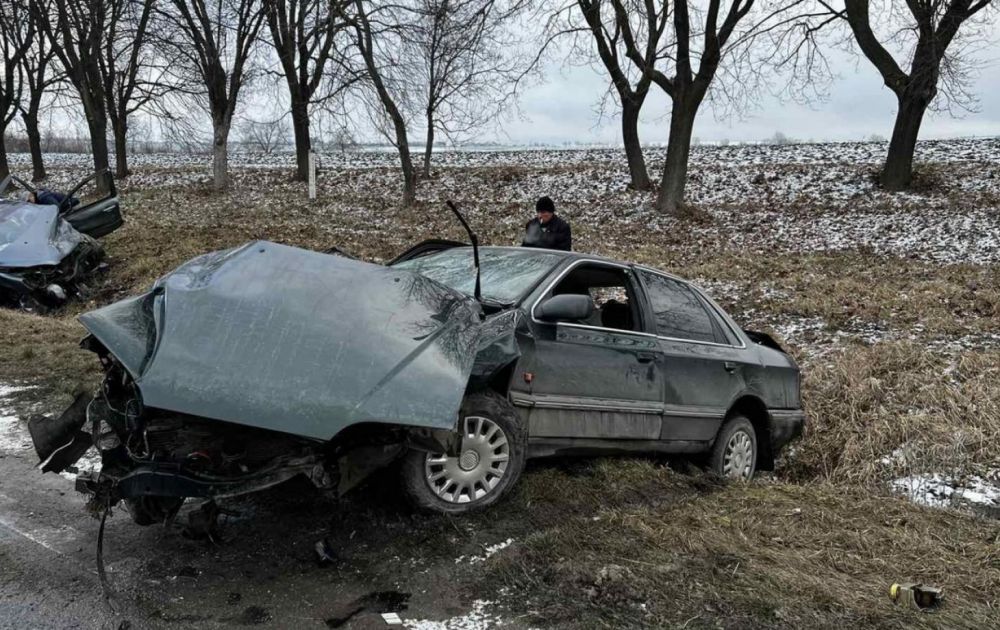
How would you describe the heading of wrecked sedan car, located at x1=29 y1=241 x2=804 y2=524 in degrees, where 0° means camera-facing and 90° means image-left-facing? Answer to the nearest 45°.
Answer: approximately 45°

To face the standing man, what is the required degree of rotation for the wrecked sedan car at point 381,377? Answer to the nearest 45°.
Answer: approximately 135° to its right

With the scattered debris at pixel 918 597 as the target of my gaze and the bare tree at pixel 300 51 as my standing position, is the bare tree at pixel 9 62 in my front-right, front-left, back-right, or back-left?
back-right

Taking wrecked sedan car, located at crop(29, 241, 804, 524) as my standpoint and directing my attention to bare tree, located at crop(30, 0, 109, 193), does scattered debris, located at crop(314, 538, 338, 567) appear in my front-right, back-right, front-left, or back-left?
back-left

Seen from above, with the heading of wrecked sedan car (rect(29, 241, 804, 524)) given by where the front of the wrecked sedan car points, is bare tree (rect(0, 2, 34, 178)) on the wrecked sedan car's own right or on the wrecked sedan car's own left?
on the wrecked sedan car's own right

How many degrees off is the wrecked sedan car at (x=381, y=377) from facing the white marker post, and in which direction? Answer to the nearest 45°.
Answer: approximately 135° to its right

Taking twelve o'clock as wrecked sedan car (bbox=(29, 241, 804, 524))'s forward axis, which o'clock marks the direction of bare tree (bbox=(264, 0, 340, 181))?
The bare tree is roughly at 4 o'clock from the wrecked sedan car.

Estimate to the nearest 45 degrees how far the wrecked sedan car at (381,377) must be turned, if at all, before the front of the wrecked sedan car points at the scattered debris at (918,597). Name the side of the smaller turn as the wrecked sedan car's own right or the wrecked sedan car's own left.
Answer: approximately 135° to the wrecked sedan car's own left

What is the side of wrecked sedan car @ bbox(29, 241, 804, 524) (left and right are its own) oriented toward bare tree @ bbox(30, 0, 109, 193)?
right
